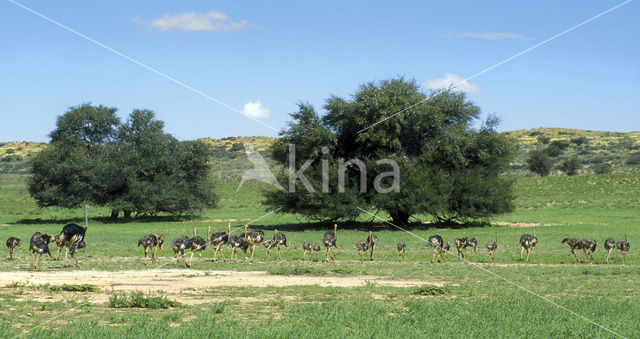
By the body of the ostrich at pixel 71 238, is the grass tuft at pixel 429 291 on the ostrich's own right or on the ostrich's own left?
on the ostrich's own right

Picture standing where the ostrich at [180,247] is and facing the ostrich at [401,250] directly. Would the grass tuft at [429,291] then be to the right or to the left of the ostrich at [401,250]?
right

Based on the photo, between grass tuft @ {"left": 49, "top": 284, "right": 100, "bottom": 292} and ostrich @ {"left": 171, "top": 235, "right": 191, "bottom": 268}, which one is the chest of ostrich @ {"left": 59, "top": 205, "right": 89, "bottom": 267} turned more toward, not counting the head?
the ostrich

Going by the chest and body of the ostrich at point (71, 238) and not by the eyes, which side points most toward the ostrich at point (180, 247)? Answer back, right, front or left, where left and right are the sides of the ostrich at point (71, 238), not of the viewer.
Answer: front

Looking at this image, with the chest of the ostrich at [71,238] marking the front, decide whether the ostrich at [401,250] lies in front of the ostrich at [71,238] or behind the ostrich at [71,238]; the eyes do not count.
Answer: in front

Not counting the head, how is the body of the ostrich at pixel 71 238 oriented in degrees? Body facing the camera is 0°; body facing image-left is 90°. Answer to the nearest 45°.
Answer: approximately 270°
